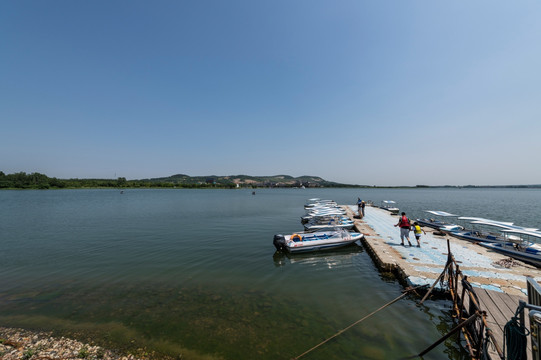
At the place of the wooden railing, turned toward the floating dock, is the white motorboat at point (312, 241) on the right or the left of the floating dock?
left

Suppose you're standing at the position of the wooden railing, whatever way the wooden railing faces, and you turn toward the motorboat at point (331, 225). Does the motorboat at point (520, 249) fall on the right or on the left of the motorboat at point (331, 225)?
right

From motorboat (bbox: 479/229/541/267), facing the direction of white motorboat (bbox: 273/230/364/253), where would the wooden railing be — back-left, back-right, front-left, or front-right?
front-left

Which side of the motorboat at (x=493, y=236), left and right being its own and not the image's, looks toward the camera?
left

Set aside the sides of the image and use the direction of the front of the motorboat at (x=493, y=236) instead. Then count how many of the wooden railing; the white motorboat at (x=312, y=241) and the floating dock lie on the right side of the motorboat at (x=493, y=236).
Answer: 0

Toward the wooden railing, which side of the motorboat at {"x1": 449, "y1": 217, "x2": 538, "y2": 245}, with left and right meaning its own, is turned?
left

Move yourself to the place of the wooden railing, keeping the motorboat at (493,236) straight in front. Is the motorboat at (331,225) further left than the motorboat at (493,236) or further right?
left

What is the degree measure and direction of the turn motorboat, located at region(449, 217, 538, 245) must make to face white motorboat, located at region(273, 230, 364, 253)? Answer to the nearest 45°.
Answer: approximately 45° to its left

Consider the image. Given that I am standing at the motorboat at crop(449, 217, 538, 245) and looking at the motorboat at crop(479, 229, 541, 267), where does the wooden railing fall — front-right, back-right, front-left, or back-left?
front-right
